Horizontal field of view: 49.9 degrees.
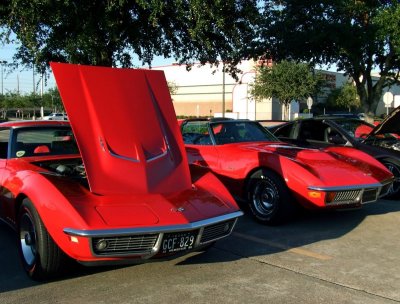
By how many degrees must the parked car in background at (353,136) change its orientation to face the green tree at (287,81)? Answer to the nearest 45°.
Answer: approximately 135° to its left

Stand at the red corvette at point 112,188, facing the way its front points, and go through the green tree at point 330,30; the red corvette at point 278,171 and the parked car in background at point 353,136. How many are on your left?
3

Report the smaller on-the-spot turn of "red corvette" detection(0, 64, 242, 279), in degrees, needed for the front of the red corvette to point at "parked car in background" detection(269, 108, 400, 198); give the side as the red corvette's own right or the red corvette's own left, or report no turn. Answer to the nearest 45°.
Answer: approximately 90° to the red corvette's own left

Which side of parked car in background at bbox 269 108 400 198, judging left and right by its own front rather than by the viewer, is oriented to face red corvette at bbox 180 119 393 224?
right

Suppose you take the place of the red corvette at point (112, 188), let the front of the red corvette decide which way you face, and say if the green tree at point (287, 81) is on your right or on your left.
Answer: on your left

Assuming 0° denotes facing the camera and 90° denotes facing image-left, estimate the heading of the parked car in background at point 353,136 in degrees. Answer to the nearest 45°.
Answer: approximately 315°

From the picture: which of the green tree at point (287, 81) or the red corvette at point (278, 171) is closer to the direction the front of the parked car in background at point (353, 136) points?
the red corvette

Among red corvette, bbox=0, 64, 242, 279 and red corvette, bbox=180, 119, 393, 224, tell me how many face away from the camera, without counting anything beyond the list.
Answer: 0

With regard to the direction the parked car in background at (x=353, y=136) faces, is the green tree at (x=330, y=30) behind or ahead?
behind

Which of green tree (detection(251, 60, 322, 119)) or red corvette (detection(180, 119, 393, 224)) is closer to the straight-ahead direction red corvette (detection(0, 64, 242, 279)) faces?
the red corvette
